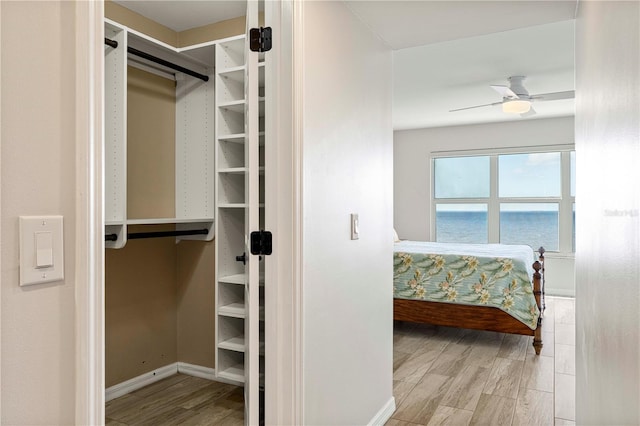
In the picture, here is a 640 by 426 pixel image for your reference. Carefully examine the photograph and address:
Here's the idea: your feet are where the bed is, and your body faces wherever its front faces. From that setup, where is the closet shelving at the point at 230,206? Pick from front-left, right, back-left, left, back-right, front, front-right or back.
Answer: back-right

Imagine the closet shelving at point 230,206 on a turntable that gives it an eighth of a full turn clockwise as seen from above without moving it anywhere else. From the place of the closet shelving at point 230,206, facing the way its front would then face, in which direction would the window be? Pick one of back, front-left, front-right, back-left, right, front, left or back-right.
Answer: back-right

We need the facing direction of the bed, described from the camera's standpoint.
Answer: facing to the right of the viewer

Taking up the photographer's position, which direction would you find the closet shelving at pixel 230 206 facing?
facing the viewer and to the left of the viewer

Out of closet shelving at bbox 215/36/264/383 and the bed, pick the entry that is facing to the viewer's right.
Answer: the bed

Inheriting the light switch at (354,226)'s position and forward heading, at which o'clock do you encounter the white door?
The white door is roughly at 3 o'clock from the light switch.

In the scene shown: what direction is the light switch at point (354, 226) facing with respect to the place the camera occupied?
facing the viewer and to the right of the viewer

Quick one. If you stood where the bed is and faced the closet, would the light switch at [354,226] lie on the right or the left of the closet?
left

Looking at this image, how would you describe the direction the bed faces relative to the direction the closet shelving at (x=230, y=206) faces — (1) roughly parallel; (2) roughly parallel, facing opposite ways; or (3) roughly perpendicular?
roughly perpendicular

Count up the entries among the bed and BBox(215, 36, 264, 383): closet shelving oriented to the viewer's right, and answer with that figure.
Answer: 1
